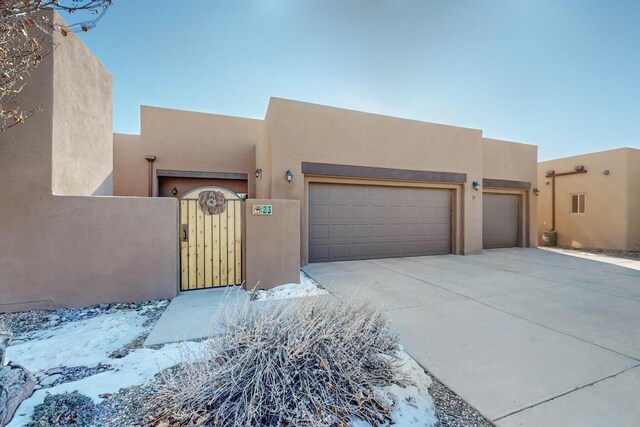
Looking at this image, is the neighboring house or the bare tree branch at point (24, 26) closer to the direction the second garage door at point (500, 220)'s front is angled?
the bare tree branch

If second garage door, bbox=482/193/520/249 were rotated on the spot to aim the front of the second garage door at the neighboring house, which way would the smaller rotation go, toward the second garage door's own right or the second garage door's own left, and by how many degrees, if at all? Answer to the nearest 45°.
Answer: approximately 135° to the second garage door's own left

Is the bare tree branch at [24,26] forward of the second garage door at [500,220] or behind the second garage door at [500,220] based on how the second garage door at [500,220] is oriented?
forward

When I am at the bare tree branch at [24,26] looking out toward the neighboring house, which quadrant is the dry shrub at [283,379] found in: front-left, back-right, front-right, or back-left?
front-right

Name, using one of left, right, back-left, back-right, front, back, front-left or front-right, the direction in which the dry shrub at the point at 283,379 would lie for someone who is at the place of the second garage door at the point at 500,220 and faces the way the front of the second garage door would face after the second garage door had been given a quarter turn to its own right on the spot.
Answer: left

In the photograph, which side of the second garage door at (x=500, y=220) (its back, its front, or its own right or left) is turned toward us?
front
